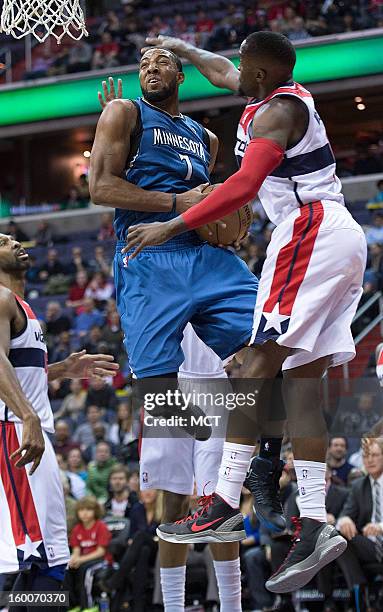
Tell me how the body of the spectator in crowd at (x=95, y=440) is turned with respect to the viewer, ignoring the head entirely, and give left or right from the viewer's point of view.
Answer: facing the viewer

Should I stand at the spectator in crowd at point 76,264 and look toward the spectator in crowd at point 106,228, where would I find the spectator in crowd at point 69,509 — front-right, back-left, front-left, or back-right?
back-right

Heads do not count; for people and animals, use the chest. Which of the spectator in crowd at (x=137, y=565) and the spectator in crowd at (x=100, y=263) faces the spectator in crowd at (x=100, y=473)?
the spectator in crowd at (x=100, y=263)

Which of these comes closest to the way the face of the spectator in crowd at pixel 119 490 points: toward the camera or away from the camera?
toward the camera

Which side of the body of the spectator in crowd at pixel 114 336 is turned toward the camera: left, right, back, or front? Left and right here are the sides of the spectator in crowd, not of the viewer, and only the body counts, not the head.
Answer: front

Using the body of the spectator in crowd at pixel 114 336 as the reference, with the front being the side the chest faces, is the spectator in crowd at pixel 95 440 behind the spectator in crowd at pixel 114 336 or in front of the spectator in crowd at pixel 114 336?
in front

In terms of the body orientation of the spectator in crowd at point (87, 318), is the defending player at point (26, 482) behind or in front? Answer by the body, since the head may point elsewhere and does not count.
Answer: in front

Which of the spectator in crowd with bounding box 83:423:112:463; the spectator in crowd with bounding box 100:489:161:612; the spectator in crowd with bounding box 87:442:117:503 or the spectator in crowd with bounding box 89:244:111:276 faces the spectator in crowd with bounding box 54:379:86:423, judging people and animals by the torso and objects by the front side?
the spectator in crowd with bounding box 89:244:111:276

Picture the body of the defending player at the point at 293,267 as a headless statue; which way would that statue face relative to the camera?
to the viewer's left

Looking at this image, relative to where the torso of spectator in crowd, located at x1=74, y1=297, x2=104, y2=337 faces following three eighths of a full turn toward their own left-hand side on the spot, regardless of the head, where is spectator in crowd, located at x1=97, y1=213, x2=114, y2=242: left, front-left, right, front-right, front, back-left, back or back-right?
front-left

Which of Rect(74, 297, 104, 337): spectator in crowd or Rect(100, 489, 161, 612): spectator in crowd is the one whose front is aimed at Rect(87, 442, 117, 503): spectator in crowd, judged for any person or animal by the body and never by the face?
Rect(74, 297, 104, 337): spectator in crowd

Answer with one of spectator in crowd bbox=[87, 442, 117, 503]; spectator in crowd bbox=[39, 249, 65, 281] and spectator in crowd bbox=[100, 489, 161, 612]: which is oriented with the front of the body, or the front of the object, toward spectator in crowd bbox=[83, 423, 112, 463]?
spectator in crowd bbox=[39, 249, 65, 281]

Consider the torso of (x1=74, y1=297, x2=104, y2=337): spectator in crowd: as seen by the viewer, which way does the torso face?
toward the camera

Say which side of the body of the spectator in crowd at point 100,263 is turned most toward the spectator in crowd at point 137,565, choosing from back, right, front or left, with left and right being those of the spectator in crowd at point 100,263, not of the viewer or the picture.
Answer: front

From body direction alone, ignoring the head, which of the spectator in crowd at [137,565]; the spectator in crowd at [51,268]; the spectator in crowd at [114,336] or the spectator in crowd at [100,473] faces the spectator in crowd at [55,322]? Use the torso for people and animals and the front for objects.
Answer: the spectator in crowd at [51,268]

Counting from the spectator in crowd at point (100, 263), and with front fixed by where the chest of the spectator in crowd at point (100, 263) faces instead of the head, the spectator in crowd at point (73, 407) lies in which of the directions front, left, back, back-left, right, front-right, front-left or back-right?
front

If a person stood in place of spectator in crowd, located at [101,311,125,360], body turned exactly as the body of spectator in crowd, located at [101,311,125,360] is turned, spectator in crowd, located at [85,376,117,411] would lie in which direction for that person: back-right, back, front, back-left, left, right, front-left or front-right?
front

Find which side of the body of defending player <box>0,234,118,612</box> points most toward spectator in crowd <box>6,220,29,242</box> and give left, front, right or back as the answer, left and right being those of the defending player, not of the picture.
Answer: left
